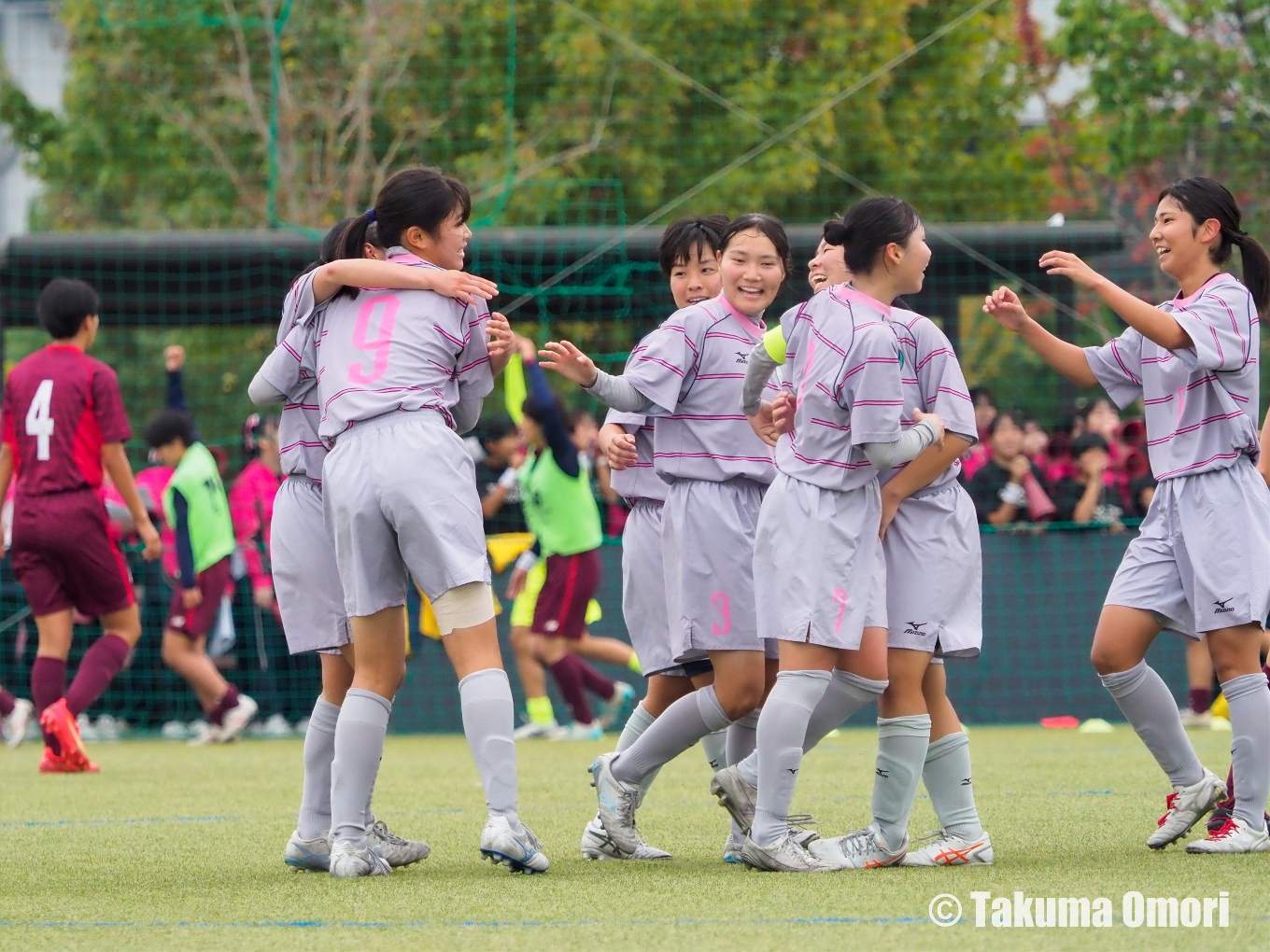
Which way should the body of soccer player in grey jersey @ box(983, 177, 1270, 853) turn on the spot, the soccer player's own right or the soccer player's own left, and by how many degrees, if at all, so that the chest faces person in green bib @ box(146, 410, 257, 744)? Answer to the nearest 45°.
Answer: approximately 90° to the soccer player's own right

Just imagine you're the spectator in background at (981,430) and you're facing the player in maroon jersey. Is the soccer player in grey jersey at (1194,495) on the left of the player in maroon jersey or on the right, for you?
left

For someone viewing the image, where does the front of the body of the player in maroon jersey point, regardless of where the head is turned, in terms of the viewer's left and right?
facing away from the viewer and to the right of the viewer

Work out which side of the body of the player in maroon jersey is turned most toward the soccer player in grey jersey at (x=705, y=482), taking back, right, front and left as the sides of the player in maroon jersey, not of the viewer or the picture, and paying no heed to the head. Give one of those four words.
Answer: right

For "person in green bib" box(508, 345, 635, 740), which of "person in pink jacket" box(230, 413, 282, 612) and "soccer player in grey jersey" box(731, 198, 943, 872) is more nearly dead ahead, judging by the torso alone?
the person in pink jacket

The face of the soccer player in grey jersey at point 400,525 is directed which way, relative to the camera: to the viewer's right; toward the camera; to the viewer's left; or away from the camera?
to the viewer's right
